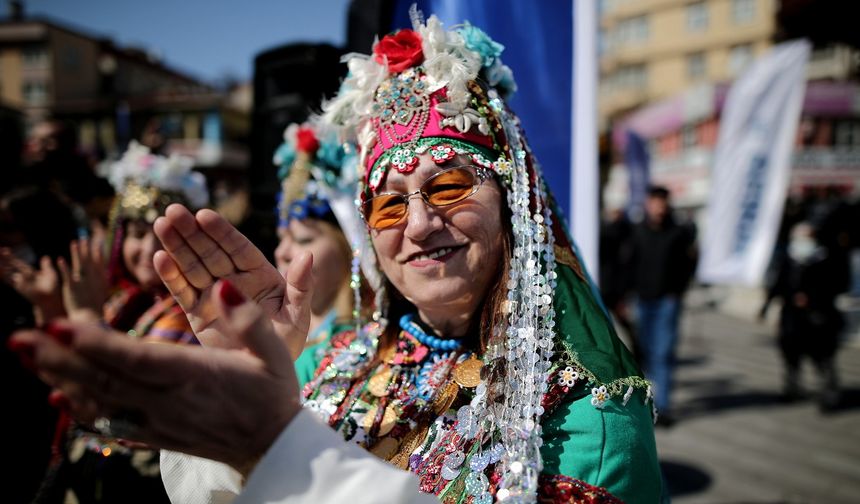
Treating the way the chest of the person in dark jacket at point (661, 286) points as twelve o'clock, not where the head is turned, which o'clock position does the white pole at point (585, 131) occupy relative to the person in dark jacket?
The white pole is roughly at 12 o'clock from the person in dark jacket.

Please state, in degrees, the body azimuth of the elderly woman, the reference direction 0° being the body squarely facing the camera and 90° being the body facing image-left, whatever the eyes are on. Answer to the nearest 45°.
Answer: approximately 45°

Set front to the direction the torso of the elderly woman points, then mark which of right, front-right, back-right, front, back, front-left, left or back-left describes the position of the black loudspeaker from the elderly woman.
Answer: back-right

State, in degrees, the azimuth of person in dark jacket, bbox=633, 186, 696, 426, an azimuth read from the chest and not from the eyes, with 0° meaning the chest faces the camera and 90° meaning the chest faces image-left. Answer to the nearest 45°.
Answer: approximately 0°

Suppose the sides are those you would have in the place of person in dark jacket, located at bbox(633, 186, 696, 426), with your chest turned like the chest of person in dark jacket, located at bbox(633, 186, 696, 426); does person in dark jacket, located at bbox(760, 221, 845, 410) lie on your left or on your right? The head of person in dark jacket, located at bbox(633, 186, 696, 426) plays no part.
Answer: on your left

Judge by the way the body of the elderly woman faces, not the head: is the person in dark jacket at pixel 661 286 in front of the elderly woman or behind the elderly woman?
behind

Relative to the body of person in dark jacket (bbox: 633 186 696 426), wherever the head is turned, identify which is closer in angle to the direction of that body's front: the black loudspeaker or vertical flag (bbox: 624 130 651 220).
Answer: the black loudspeaker

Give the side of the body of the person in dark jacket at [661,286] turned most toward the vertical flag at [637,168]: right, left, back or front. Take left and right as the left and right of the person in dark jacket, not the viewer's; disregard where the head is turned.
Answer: back

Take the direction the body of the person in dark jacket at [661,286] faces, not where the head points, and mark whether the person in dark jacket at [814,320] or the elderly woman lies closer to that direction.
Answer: the elderly woman

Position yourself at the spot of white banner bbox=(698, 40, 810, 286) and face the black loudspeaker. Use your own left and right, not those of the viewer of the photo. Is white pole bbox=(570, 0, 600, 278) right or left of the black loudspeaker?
left
